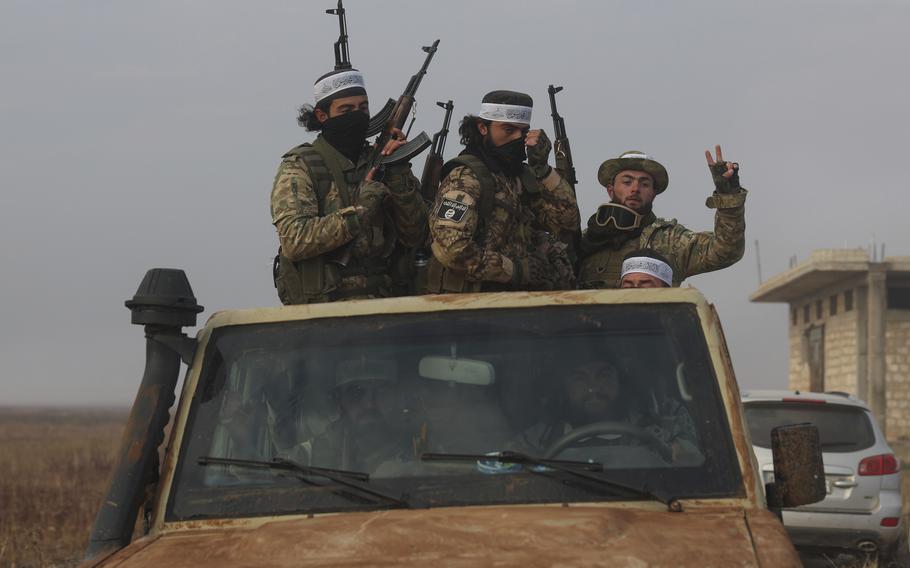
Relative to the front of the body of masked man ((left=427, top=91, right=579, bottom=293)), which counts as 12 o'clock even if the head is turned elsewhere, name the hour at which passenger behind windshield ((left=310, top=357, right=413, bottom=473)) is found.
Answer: The passenger behind windshield is roughly at 2 o'clock from the masked man.

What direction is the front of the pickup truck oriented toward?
toward the camera

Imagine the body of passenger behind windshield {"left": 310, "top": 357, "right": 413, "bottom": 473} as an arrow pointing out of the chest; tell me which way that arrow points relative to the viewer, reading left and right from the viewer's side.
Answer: facing the viewer

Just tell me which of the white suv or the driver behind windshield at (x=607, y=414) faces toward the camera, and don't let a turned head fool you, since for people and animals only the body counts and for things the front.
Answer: the driver behind windshield

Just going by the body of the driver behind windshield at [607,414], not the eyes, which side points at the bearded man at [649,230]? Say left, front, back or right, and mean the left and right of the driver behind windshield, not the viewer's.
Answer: back

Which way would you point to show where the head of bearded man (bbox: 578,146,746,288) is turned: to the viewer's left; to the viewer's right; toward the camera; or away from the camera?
toward the camera

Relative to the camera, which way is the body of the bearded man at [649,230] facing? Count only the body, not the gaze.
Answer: toward the camera

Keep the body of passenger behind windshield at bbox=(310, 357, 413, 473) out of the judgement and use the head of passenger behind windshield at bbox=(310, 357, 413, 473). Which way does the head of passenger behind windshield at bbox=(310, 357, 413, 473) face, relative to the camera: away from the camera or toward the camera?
toward the camera

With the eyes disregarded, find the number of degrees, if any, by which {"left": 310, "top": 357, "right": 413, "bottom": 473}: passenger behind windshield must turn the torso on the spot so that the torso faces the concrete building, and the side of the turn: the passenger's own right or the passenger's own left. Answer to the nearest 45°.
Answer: approximately 180°

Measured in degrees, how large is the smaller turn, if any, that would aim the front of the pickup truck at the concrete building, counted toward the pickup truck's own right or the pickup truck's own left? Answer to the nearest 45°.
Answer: approximately 180°

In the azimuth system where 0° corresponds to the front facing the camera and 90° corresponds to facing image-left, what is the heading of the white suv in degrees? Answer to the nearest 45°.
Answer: approximately 180°

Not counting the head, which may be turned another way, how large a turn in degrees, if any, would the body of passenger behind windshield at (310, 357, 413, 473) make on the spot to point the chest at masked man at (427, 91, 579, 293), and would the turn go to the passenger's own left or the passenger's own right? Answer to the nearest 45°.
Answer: approximately 180°

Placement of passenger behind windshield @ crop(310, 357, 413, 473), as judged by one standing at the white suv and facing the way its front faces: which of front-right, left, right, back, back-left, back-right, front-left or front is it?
back

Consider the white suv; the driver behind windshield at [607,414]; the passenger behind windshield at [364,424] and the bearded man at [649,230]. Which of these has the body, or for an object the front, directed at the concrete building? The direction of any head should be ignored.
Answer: the white suv

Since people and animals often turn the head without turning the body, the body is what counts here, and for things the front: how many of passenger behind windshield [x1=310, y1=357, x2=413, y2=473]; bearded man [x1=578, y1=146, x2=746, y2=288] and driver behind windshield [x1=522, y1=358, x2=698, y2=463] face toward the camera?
3
